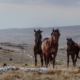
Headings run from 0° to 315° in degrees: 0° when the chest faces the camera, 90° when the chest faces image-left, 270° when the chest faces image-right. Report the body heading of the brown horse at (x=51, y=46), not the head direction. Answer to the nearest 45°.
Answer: approximately 315°
